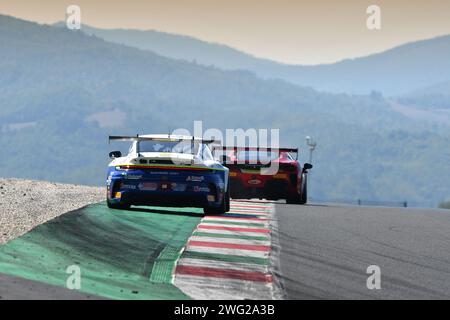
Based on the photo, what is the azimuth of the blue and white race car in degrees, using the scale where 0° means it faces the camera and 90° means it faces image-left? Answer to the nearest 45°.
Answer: approximately 180°

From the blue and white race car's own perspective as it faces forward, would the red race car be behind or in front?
in front
